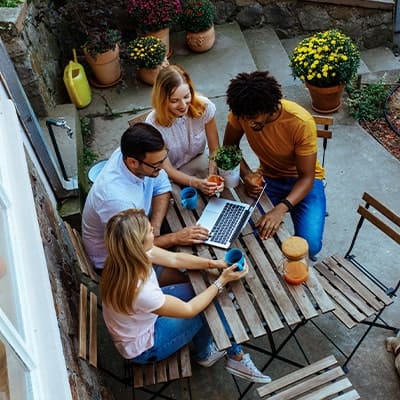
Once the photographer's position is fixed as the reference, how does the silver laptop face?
facing to the left of the viewer

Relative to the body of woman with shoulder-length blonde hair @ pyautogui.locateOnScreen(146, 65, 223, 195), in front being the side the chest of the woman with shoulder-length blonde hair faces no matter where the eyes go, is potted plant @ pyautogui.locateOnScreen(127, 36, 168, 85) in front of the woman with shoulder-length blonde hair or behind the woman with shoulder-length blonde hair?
behind

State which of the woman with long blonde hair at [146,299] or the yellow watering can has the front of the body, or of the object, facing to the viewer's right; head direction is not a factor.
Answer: the woman with long blonde hair

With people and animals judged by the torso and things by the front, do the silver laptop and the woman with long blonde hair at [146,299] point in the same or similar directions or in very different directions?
very different directions

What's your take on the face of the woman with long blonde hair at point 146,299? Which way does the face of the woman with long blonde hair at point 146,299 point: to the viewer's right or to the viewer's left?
to the viewer's right

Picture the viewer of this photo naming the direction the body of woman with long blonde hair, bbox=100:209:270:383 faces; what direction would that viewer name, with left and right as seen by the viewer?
facing to the right of the viewer
